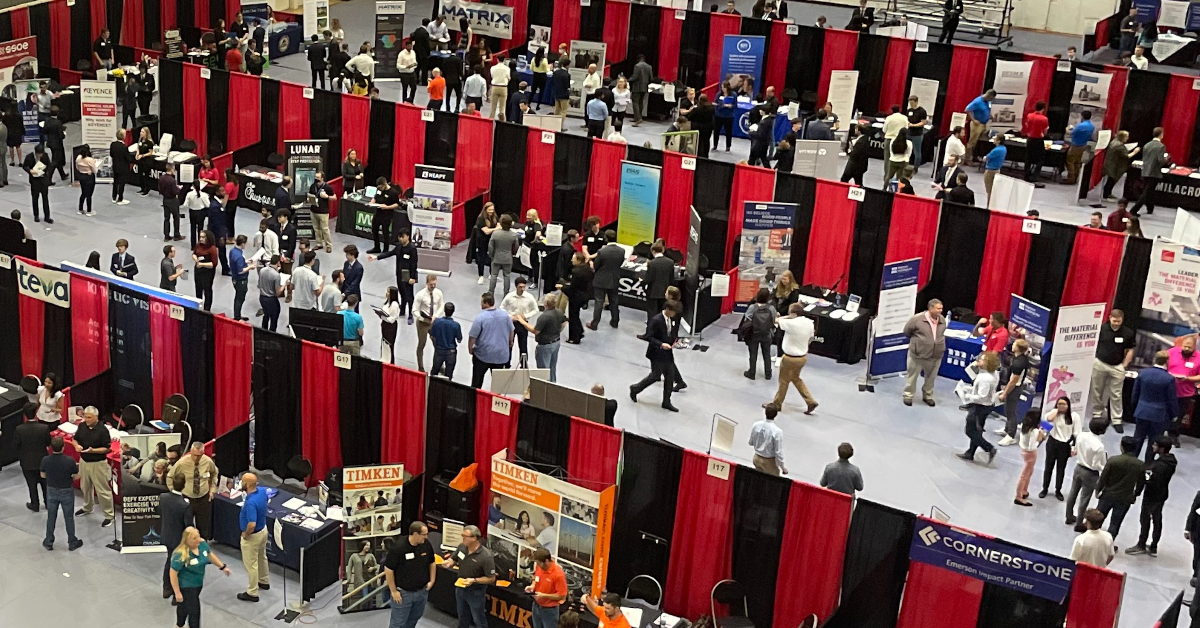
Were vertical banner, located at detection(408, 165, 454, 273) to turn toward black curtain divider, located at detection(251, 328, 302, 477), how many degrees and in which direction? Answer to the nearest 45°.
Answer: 0° — it already faces it

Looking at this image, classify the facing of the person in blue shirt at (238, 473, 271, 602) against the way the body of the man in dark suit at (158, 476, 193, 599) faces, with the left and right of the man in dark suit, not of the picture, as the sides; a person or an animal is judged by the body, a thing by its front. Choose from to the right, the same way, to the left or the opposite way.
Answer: to the left

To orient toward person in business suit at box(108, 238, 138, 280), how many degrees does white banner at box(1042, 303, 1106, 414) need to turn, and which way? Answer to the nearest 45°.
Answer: approximately 90° to its right

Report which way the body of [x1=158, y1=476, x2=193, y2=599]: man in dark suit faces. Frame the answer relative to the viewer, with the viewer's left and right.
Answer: facing away from the viewer

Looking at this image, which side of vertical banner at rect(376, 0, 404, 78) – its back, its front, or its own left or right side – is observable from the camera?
front

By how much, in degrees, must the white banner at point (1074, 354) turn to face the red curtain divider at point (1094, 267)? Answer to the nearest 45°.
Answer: approximately 180°

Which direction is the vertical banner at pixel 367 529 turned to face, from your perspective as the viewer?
facing the viewer

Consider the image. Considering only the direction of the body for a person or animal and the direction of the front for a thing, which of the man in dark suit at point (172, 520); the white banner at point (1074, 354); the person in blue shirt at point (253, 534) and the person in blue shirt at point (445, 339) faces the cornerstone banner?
the white banner

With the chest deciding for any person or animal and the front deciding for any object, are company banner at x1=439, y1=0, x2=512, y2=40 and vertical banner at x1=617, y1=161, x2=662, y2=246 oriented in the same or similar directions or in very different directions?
same or similar directions

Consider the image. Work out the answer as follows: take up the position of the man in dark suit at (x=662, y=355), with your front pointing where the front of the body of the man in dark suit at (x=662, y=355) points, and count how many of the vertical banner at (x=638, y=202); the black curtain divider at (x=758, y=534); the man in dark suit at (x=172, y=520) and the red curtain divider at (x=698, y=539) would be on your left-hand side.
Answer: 1

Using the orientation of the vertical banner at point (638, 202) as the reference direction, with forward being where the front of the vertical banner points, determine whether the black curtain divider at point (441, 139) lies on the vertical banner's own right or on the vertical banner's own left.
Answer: on the vertical banner's own right

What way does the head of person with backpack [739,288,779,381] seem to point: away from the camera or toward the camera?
away from the camera

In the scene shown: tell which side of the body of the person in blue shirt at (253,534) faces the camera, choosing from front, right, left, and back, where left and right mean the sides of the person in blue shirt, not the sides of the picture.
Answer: left
